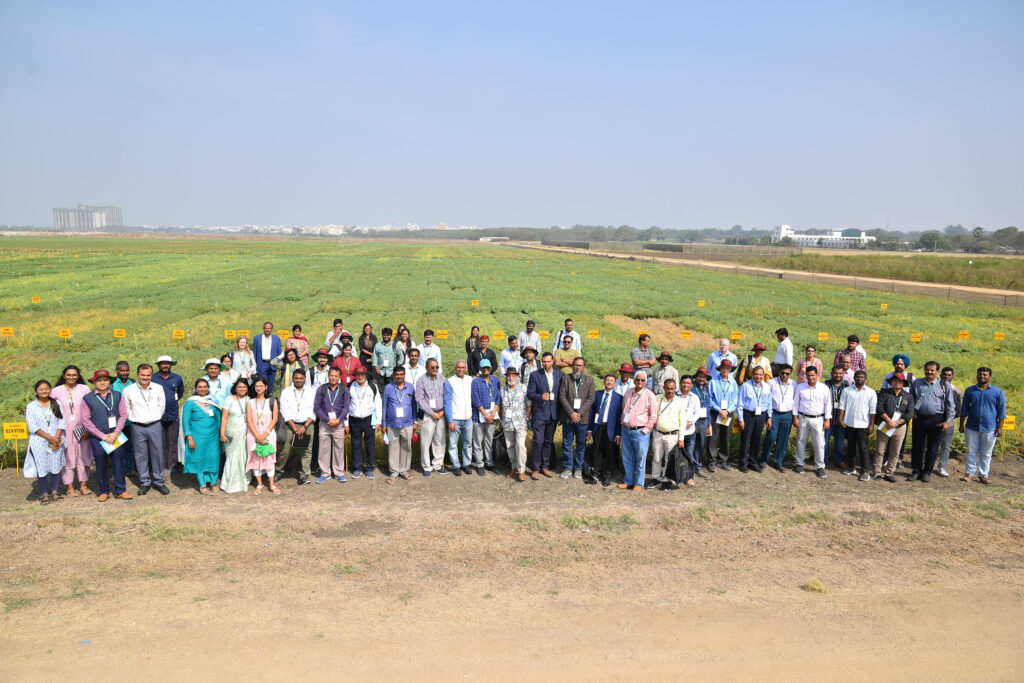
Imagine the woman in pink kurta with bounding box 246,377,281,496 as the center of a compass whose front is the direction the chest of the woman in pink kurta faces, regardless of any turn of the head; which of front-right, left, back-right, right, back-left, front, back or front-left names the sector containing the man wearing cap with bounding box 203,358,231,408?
back-right

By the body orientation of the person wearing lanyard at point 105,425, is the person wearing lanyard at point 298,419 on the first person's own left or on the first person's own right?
on the first person's own left

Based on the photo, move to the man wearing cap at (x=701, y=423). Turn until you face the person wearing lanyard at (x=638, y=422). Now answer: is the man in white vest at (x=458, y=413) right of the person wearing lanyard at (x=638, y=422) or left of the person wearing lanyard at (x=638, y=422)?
right

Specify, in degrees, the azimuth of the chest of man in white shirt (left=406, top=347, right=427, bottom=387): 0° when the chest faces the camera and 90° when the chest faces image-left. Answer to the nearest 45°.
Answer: approximately 0°
